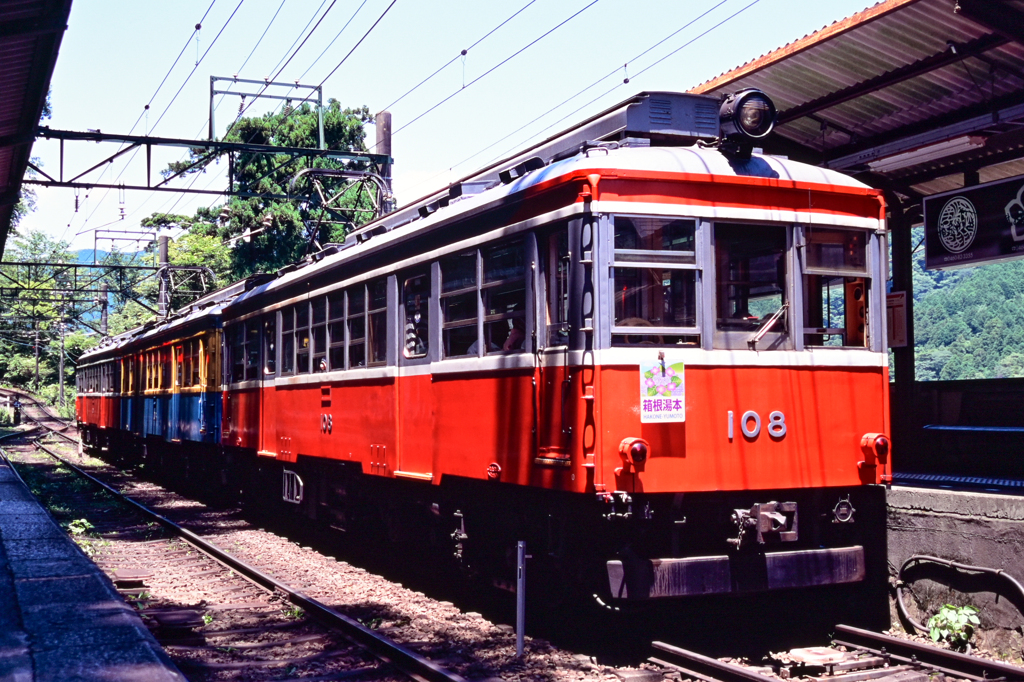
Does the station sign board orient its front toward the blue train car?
no

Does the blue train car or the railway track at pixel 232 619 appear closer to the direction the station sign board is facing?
the railway track

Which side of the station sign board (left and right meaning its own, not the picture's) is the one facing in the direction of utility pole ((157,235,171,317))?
right

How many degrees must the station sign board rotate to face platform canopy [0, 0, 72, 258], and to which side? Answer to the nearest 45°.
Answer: approximately 45° to its right

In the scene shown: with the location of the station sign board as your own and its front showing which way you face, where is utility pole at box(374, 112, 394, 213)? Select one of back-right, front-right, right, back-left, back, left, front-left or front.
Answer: right

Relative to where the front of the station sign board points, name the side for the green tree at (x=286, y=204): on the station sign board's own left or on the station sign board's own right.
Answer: on the station sign board's own right

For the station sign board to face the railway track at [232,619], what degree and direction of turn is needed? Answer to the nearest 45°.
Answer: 0° — it already faces it

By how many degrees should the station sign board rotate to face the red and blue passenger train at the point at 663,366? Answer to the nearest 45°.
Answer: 0° — it already faces it

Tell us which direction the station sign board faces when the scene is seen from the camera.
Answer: facing the viewer and to the left of the viewer
